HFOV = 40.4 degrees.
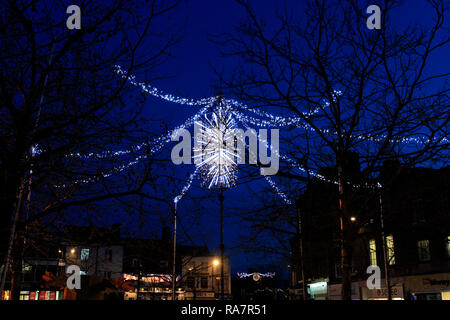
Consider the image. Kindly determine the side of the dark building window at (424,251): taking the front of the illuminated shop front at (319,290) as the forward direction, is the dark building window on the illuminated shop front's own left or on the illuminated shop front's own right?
on the illuminated shop front's own left

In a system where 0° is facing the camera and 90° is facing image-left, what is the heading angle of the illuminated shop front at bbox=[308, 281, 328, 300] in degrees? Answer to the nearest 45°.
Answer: approximately 45°
